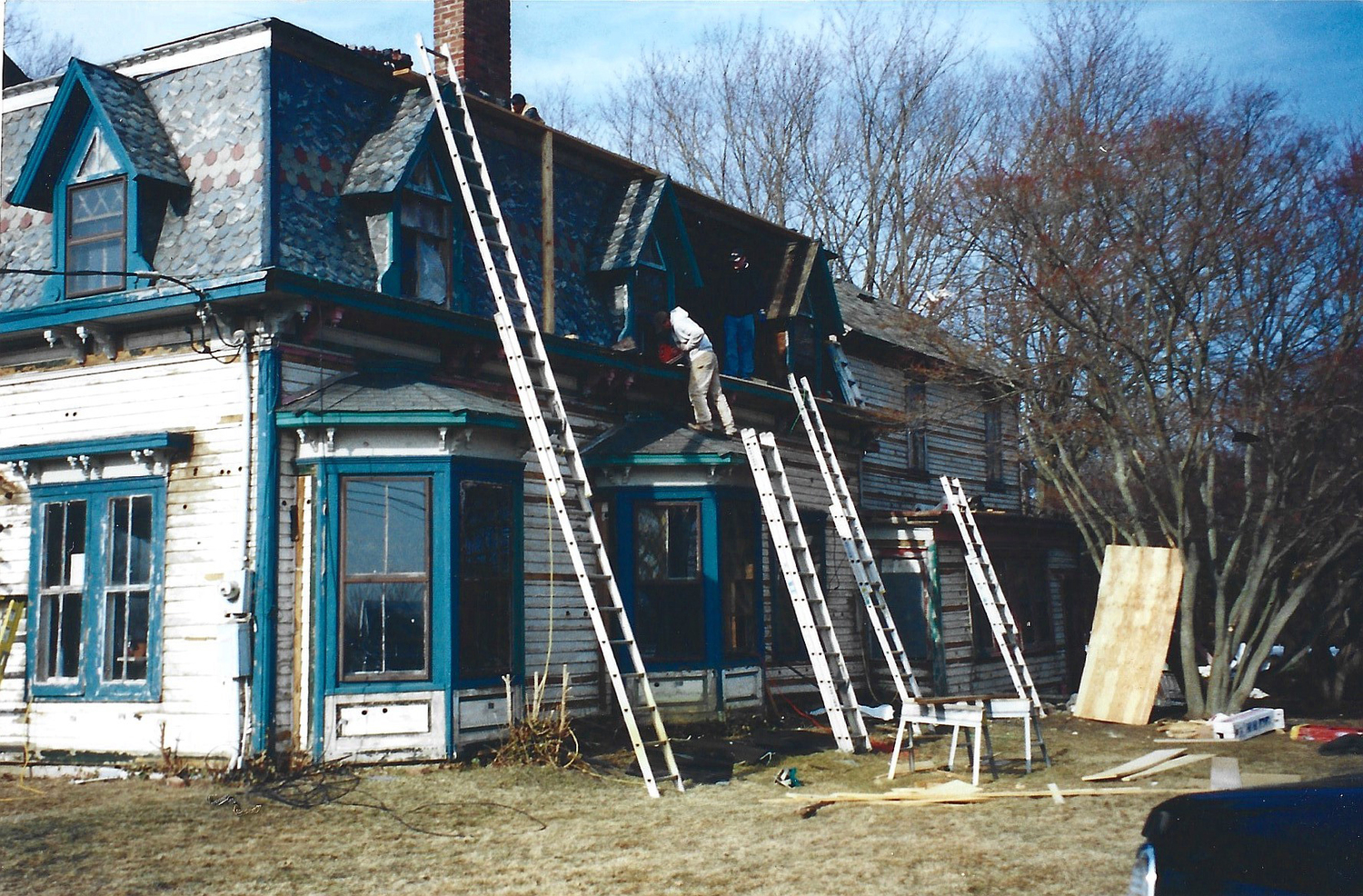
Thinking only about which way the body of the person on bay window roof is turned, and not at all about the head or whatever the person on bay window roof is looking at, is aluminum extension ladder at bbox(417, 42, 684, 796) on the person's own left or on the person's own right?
on the person's own left

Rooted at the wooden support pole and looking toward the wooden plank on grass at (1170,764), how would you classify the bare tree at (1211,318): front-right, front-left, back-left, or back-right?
front-left

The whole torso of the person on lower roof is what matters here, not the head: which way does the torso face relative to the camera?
to the viewer's left

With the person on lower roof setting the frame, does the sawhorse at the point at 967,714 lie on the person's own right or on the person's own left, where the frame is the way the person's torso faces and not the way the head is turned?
on the person's own left

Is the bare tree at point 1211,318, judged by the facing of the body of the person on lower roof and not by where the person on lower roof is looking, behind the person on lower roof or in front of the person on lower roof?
behind

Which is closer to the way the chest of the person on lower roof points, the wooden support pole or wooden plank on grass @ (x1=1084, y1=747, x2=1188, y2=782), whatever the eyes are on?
the wooden support pole

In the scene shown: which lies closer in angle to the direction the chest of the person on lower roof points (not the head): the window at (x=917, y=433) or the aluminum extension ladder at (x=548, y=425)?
the aluminum extension ladder

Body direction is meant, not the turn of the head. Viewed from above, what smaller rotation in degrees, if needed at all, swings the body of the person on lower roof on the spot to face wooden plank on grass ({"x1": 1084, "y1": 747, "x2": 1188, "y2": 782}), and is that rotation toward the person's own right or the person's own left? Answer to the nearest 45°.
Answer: approximately 135° to the person's own left

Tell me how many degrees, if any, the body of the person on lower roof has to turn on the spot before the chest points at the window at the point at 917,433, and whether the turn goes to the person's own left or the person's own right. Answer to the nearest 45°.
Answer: approximately 135° to the person's own right

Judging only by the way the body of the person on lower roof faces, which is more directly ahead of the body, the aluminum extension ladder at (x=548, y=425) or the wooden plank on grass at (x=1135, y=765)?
the aluminum extension ladder

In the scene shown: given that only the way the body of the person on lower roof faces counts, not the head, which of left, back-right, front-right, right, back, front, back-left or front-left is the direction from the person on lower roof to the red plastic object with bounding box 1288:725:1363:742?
back
